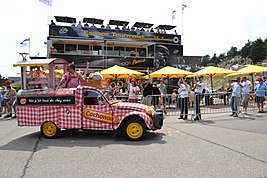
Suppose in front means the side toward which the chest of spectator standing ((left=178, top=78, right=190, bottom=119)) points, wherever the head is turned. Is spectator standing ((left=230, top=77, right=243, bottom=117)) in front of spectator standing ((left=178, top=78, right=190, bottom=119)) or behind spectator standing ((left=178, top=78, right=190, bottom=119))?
behind

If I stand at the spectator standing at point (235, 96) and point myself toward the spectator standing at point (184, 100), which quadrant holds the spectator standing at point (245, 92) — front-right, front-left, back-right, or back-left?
back-right

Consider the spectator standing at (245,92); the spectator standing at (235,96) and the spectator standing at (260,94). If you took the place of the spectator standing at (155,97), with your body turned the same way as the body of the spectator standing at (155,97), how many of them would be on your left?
3

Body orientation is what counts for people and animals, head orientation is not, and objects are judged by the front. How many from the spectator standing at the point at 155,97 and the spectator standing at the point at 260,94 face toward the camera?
2

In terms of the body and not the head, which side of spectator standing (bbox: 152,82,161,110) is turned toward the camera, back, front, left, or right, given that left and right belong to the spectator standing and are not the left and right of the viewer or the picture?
front

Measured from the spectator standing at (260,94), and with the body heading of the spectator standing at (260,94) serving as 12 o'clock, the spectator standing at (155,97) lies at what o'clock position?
the spectator standing at (155,97) is roughly at 2 o'clock from the spectator standing at (260,94).

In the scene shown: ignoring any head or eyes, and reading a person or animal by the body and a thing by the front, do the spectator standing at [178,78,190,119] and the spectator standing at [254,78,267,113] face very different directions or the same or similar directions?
same or similar directions

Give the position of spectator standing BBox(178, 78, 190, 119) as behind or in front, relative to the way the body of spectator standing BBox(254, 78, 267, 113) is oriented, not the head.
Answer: in front

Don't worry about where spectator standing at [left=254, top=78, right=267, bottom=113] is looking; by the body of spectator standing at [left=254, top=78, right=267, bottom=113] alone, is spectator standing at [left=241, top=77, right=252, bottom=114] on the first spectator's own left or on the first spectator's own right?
on the first spectator's own right
